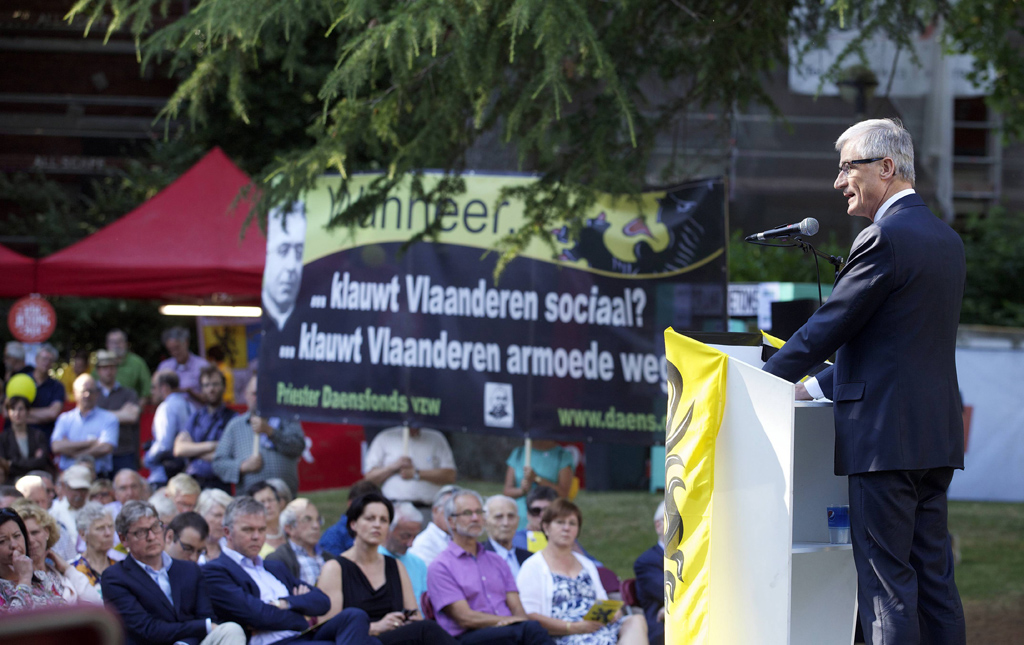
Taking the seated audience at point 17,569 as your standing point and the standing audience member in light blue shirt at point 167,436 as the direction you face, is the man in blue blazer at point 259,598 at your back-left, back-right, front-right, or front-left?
front-right

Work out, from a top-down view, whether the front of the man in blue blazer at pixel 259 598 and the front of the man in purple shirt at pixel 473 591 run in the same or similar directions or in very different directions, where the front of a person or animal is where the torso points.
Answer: same or similar directions

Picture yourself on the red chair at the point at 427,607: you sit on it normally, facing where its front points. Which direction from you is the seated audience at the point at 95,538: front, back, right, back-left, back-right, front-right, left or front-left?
back-right

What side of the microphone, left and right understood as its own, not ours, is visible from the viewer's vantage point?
right

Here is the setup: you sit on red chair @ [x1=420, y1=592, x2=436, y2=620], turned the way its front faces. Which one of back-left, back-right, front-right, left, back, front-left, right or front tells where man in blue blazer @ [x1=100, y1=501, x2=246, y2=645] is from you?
right

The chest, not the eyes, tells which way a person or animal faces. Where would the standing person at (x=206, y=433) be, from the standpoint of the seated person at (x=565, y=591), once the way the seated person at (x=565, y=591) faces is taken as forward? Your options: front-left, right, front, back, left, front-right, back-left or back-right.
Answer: back

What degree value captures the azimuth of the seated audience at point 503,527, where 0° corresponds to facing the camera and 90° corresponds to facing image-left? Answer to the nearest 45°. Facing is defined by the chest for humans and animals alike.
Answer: approximately 315°

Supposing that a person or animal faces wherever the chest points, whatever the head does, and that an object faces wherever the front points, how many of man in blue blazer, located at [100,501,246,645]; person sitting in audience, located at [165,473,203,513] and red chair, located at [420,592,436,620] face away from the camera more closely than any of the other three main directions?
0

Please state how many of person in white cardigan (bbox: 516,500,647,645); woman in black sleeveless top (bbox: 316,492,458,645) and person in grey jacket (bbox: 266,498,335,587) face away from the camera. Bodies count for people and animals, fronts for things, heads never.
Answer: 0

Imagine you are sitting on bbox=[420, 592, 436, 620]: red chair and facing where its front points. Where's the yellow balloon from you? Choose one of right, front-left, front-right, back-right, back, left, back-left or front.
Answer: back

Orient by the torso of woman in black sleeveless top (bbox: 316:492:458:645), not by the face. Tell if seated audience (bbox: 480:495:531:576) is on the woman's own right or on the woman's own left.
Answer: on the woman's own left

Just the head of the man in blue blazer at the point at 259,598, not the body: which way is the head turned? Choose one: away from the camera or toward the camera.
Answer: toward the camera

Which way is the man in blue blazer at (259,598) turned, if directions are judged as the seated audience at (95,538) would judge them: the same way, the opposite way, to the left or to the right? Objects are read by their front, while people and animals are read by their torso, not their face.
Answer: the same way

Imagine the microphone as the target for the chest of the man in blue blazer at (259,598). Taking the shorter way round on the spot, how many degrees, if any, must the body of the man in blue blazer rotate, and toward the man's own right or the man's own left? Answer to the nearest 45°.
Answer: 0° — they already face it

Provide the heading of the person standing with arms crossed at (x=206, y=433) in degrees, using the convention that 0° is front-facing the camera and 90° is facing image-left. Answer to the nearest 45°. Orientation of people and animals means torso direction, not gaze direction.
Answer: approximately 315°

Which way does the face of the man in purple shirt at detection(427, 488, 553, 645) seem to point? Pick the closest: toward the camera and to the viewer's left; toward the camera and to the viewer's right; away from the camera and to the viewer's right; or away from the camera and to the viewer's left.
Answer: toward the camera and to the viewer's right

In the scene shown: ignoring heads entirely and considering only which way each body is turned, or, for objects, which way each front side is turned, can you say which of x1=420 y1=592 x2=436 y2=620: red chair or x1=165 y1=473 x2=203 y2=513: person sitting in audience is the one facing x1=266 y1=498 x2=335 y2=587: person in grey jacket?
x1=165 y1=473 x2=203 y2=513: person sitting in audience

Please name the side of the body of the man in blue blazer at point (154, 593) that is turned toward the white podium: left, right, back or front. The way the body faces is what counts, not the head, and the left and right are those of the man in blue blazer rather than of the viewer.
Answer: front

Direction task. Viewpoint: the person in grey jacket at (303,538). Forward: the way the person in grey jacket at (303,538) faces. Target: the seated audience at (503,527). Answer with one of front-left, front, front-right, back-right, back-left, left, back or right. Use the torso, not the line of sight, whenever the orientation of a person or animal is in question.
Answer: front-left
